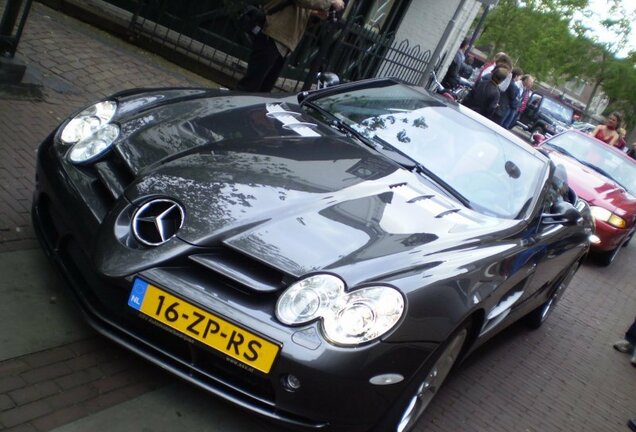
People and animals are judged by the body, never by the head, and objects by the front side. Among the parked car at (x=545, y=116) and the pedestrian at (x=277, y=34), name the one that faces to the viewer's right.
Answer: the pedestrian

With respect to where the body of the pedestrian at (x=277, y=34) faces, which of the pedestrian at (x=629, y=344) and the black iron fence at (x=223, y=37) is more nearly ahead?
the pedestrian

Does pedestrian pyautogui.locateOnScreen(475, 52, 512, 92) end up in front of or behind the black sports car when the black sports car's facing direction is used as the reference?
behind

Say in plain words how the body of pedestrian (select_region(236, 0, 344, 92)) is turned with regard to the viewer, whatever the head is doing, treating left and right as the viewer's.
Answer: facing to the right of the viewer

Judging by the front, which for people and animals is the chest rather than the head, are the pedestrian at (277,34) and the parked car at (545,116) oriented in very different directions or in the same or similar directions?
very different directions

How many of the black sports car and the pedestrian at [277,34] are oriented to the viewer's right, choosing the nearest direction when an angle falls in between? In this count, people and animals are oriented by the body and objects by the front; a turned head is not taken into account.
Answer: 1
